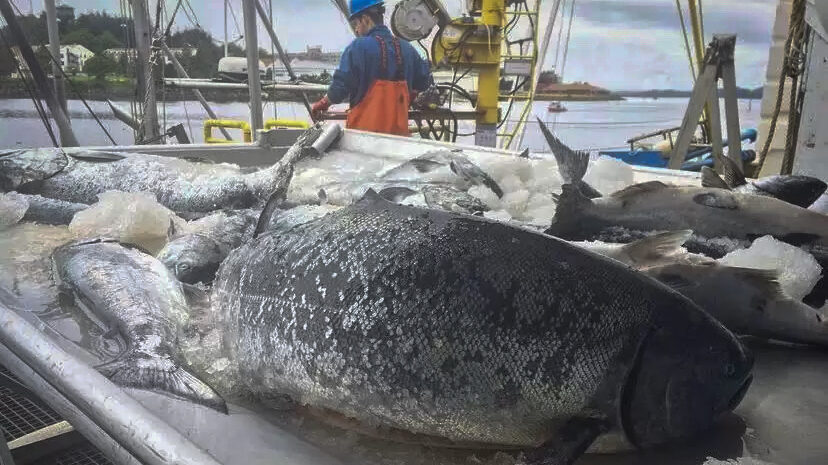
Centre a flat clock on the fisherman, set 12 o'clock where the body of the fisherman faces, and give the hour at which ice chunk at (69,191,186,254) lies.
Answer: The ice chunk is roughly at 8 o'clock from the fisherman.

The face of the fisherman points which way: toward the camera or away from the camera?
away from the camera

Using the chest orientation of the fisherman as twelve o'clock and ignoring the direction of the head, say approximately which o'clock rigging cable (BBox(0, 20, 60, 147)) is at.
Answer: The rigging cable is roughly at 10 o'clock from the fisherman.

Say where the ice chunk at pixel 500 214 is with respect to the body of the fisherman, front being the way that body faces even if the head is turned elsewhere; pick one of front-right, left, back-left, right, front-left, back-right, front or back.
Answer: back-left

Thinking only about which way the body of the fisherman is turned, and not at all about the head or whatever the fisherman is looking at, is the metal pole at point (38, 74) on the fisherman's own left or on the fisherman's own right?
on the fisherman's own left

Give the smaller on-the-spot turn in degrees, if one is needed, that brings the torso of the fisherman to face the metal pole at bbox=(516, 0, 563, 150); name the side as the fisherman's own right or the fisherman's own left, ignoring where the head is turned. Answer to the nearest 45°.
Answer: approximately 90° to the fisherman's own right

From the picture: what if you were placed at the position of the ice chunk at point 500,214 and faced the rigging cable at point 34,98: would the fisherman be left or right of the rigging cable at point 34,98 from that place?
right

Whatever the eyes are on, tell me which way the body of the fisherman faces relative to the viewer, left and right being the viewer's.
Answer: facing away from the viewer and to the left of the viewer
